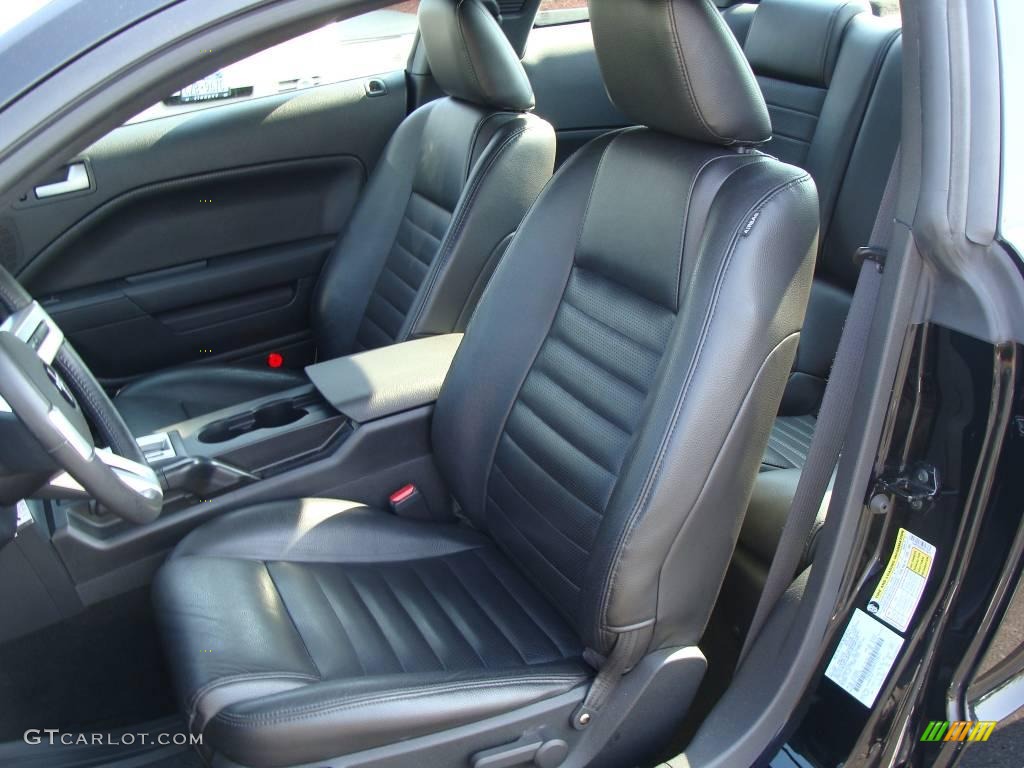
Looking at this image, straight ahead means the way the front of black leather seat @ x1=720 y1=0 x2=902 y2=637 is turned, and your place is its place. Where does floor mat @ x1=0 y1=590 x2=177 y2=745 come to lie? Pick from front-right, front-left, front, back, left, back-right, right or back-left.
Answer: front

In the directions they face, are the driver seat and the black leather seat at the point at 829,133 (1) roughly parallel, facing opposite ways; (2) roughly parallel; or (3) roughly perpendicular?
roughly parallel

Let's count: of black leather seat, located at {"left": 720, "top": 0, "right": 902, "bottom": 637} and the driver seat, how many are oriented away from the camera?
0

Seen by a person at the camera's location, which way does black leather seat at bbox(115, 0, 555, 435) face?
facing the viewer and to the left of the viewer

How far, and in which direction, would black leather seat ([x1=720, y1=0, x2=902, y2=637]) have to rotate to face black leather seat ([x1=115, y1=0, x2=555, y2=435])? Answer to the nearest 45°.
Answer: approximately 45° to its right

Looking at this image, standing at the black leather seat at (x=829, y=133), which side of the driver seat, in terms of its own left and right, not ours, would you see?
back

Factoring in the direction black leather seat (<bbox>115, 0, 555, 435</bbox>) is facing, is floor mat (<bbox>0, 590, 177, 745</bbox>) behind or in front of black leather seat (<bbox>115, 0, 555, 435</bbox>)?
in front

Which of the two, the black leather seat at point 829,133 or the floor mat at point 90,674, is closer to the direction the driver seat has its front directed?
the floor mat

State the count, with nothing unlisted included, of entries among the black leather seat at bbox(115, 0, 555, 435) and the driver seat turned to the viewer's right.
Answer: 0

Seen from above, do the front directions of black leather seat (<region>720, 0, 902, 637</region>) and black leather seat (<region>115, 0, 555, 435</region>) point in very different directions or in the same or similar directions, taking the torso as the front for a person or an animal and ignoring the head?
same or similar directions

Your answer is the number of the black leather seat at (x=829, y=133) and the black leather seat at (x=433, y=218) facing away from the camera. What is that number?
0

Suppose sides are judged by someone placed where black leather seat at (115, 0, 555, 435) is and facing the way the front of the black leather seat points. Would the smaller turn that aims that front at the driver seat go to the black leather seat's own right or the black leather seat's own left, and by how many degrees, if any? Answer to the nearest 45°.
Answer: approximately 45° to the black leather seat's own left

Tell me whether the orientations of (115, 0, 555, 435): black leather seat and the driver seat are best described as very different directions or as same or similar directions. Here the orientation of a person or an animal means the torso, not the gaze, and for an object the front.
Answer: same or similar directions

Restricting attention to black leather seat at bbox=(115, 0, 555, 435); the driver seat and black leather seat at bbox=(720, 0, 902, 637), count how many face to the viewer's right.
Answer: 0
